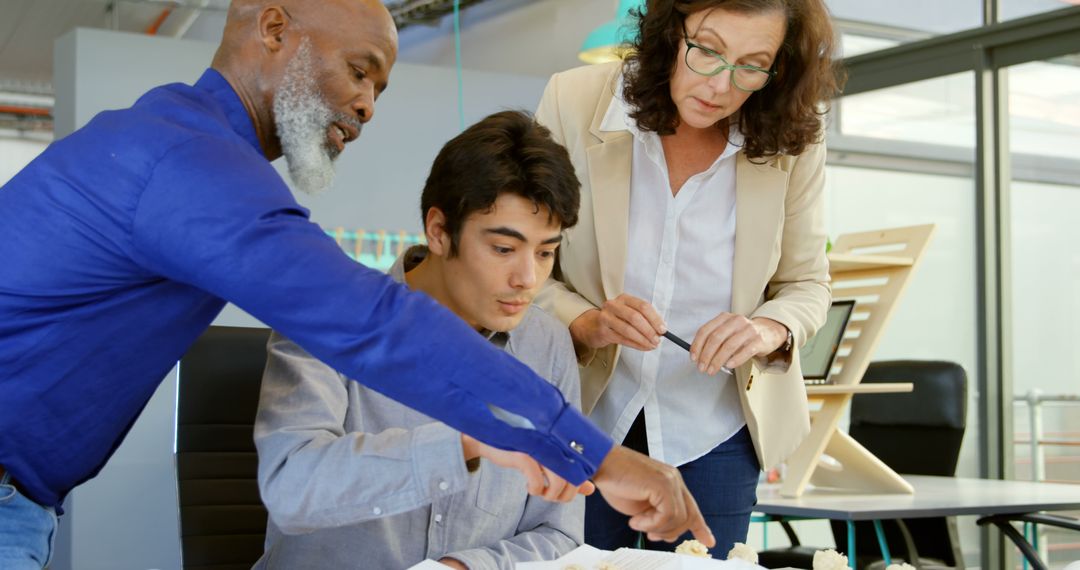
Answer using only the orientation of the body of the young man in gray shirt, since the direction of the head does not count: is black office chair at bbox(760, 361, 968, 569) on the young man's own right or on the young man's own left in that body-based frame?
on the young man's own left

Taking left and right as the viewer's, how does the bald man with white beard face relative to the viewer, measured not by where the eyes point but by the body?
facing to the right of the viewer

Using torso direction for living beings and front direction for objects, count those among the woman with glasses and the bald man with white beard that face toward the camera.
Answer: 1

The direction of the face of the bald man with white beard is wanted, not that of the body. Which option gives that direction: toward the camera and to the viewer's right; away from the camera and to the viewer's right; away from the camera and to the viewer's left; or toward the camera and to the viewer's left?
toward the camera and to the viewer's right

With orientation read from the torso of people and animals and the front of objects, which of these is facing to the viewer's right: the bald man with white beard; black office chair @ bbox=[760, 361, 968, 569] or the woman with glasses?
the bald man with white beard

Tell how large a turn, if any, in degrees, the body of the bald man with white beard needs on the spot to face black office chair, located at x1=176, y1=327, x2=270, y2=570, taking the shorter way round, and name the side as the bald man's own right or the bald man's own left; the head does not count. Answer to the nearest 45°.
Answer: approximately 90° to the bald man's own left

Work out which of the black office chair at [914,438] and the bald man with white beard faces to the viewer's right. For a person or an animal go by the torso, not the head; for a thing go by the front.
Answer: the bald man with white beard

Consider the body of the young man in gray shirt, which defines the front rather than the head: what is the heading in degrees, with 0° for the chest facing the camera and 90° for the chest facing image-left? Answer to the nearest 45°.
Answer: approximately 315°

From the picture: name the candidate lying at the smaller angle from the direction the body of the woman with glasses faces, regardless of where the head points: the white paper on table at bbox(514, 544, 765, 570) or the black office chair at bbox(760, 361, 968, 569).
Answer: the white paper on table

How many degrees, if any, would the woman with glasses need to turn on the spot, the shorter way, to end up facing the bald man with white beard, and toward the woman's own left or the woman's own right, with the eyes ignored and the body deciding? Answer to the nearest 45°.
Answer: approximately 45° to the woman's own right

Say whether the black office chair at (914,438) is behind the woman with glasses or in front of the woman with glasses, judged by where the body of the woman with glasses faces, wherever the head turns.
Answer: behind
